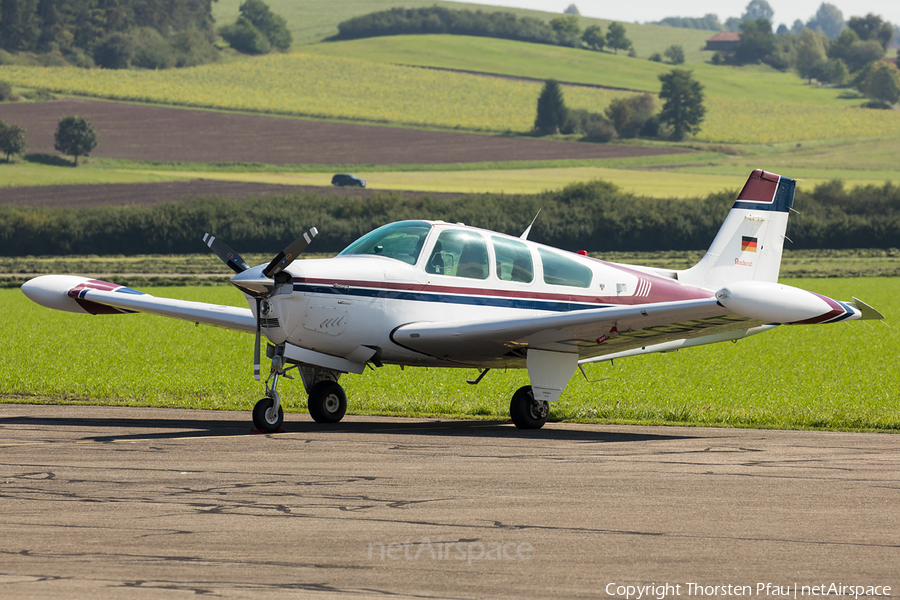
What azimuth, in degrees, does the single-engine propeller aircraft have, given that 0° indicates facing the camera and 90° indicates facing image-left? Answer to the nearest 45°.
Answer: approximately 45°
